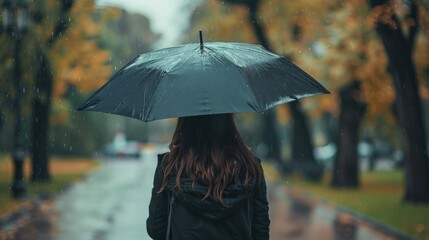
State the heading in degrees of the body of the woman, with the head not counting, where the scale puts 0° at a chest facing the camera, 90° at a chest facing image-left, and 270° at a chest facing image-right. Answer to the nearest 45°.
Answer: approximately 180°

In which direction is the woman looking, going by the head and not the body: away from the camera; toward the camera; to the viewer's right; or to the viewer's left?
away from the camera
